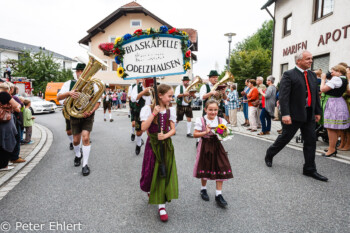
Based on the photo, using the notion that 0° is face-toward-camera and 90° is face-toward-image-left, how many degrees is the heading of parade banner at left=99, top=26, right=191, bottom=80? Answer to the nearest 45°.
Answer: approximately 0°

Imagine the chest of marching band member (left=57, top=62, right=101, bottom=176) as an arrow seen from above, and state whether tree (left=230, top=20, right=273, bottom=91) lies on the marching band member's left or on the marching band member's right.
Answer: on the marching band member's left

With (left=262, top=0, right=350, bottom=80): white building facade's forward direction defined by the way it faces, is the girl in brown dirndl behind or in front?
in front

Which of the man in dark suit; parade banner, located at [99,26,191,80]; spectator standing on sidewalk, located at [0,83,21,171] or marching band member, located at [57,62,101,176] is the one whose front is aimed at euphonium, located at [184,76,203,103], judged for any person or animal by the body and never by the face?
the spectator standing on sidewalk

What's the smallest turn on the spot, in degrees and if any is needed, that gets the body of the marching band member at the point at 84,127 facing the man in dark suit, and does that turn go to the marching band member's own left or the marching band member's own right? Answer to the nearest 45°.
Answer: approximately 45° to the marching band member's own left

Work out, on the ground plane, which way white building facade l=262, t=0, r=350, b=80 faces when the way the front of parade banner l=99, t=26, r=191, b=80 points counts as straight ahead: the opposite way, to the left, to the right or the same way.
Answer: to the right

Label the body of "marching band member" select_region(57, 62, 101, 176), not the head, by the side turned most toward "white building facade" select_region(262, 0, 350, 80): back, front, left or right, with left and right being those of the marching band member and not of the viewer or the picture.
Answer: left

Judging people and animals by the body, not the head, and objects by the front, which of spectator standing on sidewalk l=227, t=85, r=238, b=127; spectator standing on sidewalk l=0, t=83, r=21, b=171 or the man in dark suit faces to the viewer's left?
spectator standing on sidewalk l=227, t=85, r=238, b=127

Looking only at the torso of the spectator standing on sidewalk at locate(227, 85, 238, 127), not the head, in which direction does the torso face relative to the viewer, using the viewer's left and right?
facing to the left of the viewer

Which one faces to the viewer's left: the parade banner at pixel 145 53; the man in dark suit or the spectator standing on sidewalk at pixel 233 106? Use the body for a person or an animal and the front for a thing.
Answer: the spectator standing on sidewalk

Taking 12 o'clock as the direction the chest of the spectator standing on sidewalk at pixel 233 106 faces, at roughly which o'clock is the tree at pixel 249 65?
The tree is roughly at 3 o'clock from the spectator standing on sidewalk.

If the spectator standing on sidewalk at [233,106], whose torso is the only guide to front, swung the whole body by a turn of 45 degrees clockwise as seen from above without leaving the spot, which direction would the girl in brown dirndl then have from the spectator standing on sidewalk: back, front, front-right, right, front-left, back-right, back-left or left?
back-left

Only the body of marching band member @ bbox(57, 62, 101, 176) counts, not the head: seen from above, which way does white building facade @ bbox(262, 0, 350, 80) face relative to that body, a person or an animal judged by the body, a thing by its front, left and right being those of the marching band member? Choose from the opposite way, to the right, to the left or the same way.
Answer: to the right

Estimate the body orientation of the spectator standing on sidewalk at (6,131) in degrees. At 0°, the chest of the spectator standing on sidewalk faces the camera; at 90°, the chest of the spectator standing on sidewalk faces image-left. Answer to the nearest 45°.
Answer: approximately 270°

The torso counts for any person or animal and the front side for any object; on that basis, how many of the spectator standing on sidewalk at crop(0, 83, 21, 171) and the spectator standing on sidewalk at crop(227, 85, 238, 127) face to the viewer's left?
1
